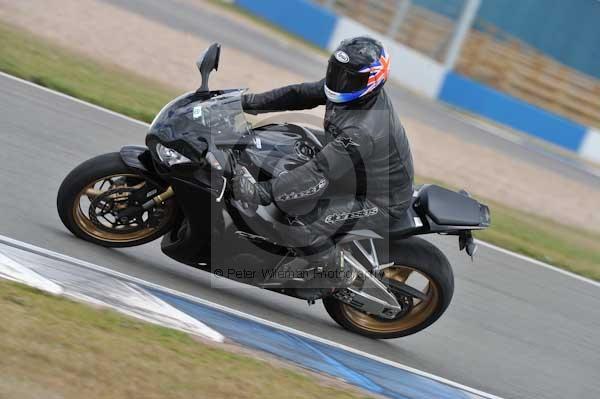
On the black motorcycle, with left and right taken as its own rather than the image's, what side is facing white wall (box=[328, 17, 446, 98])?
right

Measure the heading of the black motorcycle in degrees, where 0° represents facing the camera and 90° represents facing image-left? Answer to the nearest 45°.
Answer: approximately 90°

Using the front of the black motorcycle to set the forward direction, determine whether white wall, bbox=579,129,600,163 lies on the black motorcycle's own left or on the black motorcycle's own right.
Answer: on the black motorcycle's own right

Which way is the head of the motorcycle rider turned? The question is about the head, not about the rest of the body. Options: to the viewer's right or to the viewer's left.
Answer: to the viewer's left
